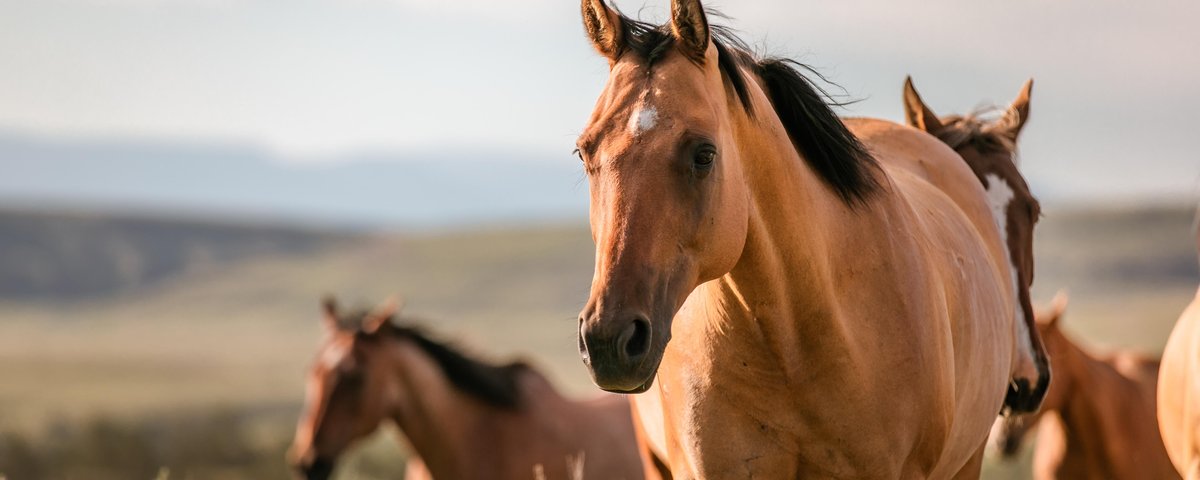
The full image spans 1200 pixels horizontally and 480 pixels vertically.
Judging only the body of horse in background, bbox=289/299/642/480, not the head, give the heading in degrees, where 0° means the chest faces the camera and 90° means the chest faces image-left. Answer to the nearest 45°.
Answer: approximately 45°

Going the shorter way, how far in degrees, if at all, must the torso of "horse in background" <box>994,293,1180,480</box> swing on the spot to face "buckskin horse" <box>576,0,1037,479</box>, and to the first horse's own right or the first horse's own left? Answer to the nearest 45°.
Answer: approximately 45° to the first horse's own left

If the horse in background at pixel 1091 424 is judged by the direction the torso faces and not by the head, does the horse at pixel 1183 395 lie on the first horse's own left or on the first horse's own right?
on the first horse's own left

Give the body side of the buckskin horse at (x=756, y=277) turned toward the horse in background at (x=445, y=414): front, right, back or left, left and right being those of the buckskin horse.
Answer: back

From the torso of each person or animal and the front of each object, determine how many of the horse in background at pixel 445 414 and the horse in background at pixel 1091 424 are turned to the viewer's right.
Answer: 0

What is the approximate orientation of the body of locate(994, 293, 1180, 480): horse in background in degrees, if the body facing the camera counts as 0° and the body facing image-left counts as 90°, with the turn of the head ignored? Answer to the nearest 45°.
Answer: approximately 45°

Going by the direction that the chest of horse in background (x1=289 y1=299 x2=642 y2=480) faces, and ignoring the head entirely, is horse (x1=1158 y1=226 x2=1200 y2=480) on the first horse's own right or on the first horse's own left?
on the first horse's own left

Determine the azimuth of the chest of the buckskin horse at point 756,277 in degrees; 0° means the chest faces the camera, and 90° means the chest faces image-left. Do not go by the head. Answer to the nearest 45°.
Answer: approximately 45°
